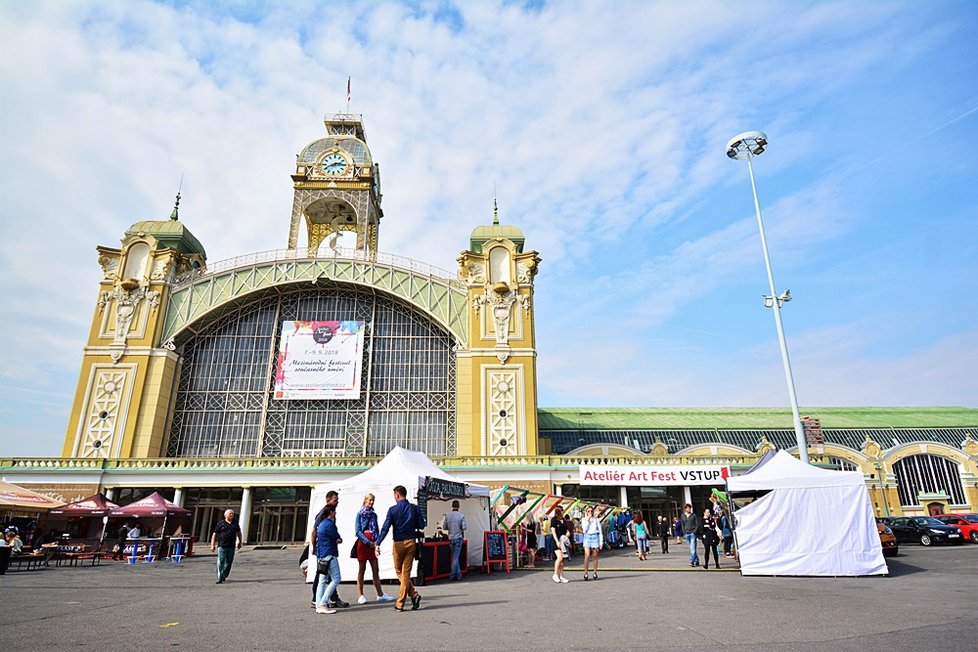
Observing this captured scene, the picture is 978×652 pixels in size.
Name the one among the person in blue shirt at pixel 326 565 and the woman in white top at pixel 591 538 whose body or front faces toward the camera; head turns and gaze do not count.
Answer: the woman in white top

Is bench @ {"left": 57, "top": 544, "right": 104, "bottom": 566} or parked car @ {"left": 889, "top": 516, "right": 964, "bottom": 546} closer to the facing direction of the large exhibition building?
the bench

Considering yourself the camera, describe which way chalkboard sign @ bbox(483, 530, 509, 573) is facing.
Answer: facing the viewer

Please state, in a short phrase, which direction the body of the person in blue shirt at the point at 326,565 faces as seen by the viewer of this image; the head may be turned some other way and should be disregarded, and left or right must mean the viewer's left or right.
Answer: facing to the right of the viewer

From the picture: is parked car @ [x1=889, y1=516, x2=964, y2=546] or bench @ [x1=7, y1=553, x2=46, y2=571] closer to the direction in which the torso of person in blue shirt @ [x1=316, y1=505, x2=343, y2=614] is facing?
the parked car

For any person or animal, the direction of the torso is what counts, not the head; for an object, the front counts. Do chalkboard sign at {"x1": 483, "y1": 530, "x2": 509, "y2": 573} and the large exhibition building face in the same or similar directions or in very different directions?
same or similar directions

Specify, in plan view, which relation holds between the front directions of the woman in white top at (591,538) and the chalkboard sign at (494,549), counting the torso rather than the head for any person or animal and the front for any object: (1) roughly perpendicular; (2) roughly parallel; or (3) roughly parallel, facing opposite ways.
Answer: roughly parallel

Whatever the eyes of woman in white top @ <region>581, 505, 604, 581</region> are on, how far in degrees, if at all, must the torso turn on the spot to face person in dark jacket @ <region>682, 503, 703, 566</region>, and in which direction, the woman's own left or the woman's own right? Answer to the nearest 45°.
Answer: approximately 135° to the woman's own left

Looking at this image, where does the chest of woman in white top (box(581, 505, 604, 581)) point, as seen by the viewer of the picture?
toward the camera

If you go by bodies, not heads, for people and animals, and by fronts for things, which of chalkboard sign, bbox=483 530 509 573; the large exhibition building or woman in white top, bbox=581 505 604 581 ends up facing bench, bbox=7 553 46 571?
the large exhibition building

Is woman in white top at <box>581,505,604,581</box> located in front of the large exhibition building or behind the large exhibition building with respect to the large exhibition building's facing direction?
in front

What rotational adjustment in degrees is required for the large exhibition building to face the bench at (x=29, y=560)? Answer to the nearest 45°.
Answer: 0° — it already faces it

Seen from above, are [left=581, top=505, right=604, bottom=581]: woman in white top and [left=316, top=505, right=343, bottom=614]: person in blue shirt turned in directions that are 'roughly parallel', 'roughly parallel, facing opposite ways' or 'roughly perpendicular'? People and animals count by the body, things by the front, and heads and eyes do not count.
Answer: roughly perpendicular

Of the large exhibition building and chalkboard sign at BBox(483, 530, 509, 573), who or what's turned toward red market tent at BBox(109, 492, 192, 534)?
the large exhibition building

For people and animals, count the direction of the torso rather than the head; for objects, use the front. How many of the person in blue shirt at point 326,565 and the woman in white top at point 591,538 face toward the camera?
1

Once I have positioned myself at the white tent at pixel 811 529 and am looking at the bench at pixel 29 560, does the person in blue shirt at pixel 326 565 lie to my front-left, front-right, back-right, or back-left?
front-left

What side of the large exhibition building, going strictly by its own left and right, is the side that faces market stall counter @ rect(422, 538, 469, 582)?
front

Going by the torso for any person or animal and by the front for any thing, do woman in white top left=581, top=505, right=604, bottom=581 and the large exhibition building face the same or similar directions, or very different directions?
same or similar directions
